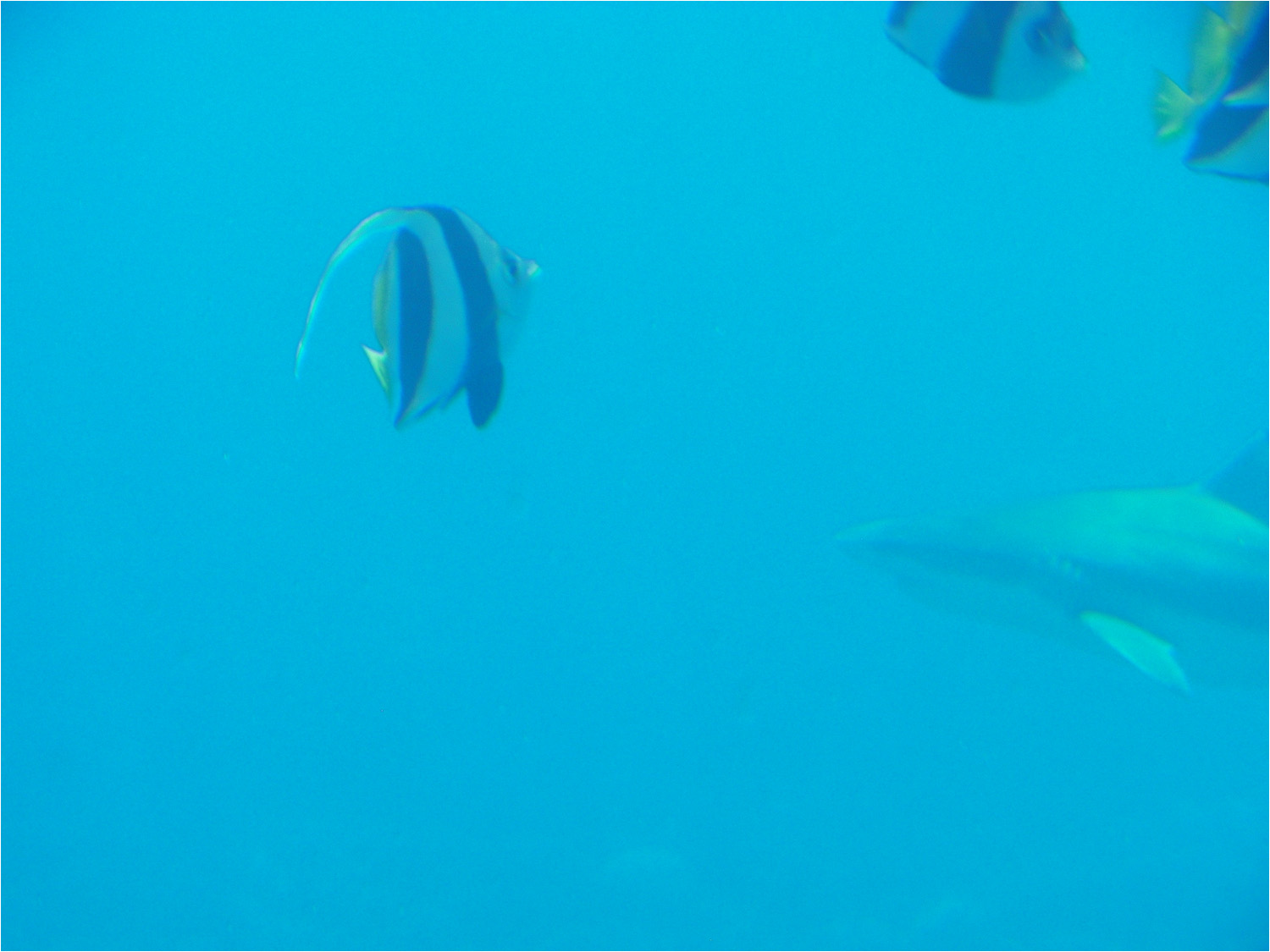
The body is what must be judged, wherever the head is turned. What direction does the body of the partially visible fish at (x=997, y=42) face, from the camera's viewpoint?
to the viewer's right

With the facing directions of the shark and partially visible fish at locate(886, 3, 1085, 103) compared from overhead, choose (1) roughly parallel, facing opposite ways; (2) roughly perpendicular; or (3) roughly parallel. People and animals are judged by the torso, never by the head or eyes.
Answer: roughly parallel, facing opposite ways

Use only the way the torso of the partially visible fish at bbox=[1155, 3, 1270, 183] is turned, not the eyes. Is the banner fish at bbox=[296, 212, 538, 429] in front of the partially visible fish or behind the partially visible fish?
behind

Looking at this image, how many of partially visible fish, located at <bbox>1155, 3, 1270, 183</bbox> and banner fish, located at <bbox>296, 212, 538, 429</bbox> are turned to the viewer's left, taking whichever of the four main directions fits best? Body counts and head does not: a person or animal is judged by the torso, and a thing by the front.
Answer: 0

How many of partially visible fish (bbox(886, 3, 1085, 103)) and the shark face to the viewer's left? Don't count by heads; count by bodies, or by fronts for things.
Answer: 1

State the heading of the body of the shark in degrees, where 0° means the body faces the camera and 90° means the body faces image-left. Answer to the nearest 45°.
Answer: approximately 90°

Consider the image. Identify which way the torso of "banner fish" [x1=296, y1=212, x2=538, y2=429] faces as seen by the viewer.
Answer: to the viewer's right

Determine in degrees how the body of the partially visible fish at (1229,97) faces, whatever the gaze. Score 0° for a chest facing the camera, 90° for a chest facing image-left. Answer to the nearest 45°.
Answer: approximately 270°

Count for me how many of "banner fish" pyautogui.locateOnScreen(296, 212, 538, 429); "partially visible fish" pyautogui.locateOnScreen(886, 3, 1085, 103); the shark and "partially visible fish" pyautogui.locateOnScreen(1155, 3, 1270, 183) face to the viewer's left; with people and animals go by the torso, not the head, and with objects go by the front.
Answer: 1

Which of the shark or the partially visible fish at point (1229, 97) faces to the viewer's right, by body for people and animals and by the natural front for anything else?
the partially visible fish
